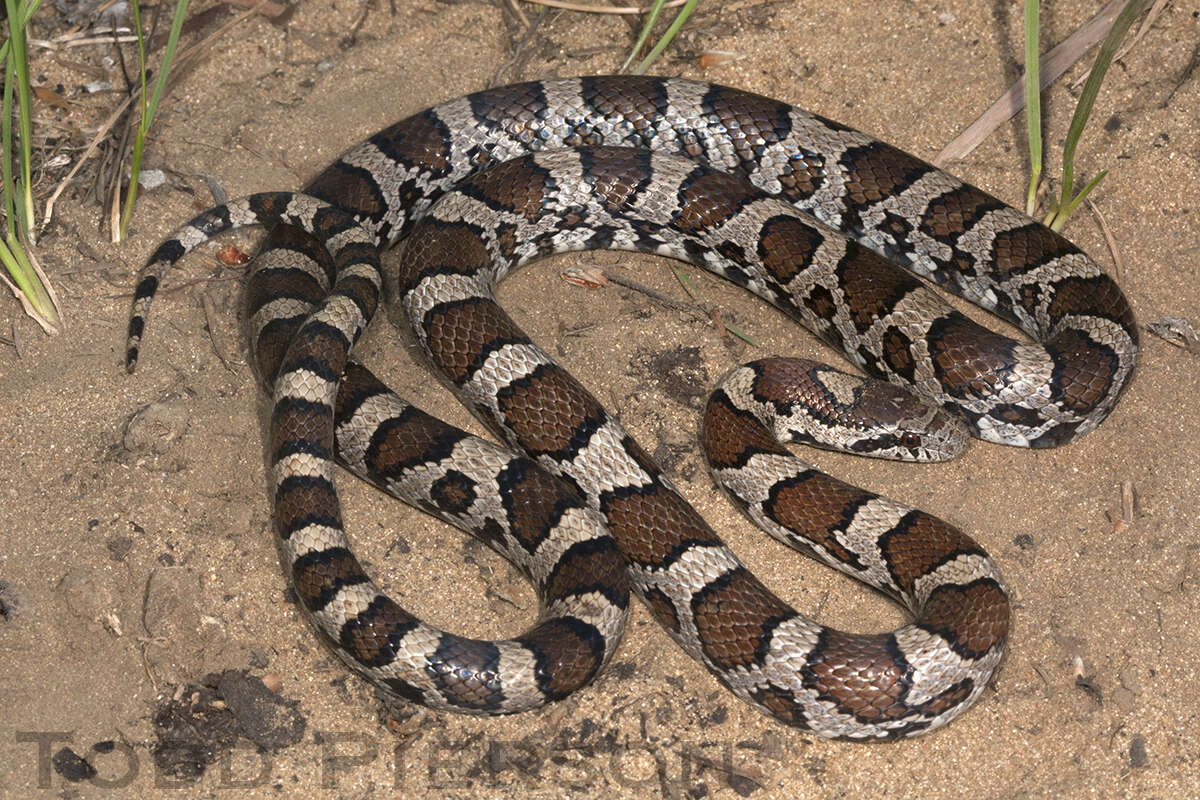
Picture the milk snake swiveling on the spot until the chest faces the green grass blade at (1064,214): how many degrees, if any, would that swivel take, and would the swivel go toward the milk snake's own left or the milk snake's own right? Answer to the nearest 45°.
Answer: approximately 45° to the milk snake's own left

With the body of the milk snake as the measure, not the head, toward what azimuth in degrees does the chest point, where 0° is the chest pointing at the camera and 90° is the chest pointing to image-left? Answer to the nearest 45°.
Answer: approximately 270°

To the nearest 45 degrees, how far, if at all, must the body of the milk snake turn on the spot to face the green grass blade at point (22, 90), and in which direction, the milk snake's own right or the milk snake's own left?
approximately 180°
